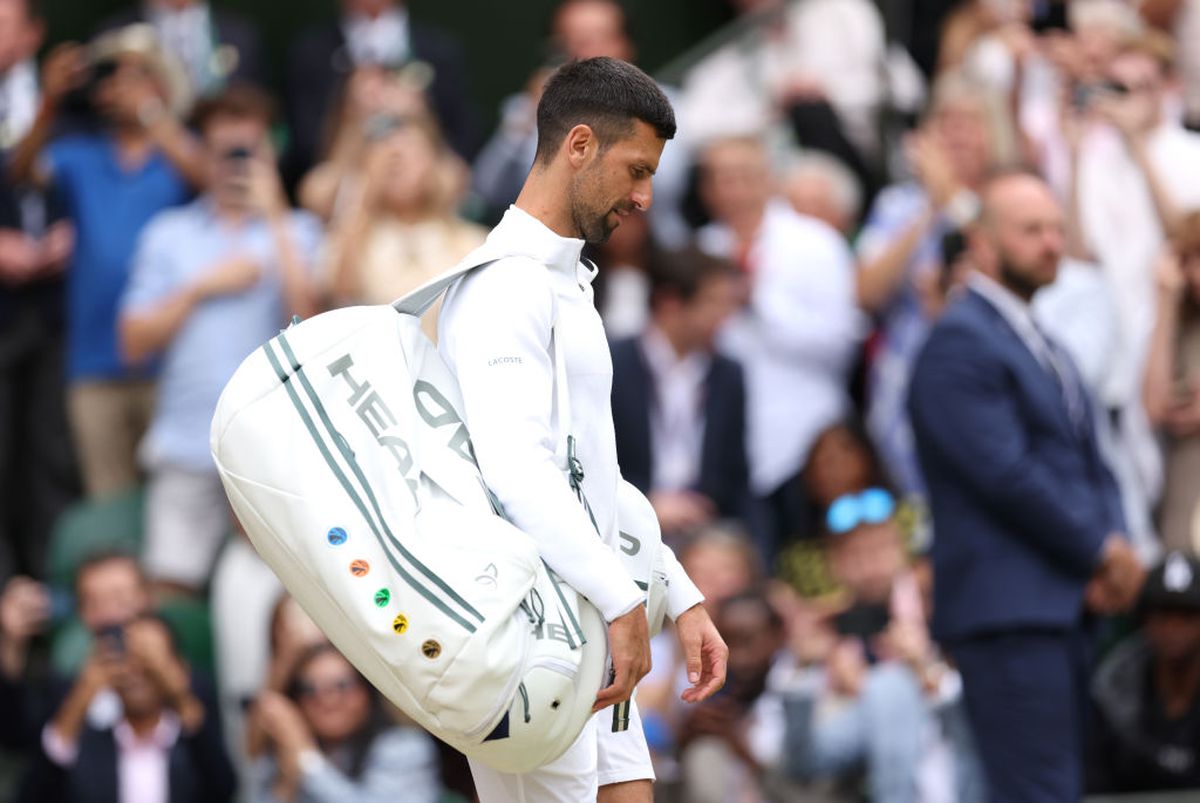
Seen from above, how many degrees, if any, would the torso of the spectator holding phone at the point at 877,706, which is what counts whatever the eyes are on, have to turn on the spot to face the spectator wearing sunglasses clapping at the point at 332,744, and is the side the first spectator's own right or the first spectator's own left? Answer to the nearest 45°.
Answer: approximately 90° to the first spectator's own right

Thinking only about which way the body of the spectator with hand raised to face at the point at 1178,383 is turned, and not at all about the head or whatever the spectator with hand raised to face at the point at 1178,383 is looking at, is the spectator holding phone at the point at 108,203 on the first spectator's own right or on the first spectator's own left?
on the first spectator's own right

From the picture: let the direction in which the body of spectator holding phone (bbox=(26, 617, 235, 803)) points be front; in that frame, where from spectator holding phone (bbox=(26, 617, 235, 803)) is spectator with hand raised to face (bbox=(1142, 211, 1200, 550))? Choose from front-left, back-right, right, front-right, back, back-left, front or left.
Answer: left

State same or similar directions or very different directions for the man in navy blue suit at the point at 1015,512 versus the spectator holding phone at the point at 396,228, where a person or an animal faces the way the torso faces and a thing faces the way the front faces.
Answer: same or similar directions

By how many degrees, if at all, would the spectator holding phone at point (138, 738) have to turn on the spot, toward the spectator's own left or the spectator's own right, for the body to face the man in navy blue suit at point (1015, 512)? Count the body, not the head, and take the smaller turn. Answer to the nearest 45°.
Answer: approximately 45° to the spectator's own left

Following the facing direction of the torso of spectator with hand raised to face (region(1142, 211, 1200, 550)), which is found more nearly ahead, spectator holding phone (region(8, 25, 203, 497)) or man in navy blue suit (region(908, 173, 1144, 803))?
the man in navy blue suit

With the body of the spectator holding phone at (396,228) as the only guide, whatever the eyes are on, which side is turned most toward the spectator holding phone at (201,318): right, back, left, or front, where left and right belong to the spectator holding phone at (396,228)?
right

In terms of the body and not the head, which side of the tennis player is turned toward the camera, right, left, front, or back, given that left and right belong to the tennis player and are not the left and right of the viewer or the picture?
right

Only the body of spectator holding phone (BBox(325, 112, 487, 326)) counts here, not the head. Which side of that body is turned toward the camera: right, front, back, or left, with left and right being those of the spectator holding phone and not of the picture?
front
